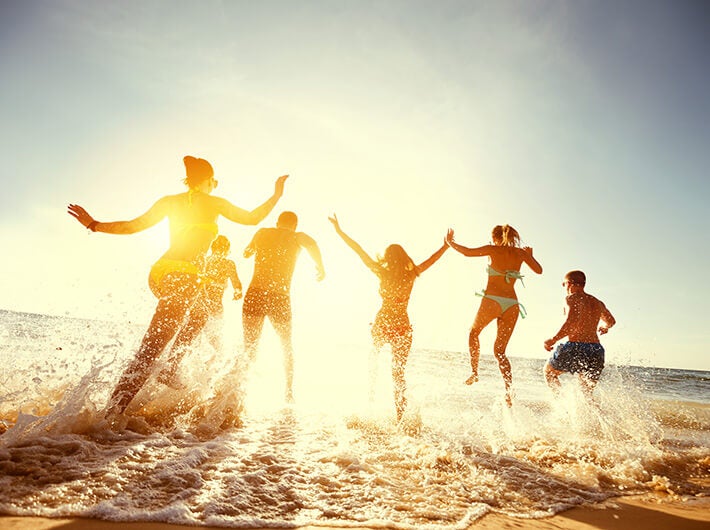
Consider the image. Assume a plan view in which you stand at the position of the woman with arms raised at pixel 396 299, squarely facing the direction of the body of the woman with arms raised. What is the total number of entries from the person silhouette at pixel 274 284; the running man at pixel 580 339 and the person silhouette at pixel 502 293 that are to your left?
1

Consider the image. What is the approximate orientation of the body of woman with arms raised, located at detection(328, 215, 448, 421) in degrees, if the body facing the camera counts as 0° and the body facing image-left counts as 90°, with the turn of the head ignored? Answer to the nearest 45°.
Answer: approximately 180°

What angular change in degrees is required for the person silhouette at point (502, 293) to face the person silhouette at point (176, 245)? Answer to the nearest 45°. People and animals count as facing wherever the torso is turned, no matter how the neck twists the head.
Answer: approximately 135° to its left

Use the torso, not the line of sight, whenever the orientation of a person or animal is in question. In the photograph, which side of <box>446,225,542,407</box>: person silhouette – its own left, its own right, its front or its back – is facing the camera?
back

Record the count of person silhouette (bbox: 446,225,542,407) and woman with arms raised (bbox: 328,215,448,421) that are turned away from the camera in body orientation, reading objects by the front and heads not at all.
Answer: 2

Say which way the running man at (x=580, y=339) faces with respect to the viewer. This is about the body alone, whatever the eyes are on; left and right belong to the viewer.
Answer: facing away from the viewer and to the left of the viewer

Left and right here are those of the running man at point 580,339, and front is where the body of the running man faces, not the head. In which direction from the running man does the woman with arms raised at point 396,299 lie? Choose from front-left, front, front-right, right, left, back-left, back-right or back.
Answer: left

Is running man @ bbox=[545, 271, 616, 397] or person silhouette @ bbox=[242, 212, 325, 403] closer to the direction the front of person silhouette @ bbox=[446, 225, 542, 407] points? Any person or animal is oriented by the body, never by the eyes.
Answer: the running man
